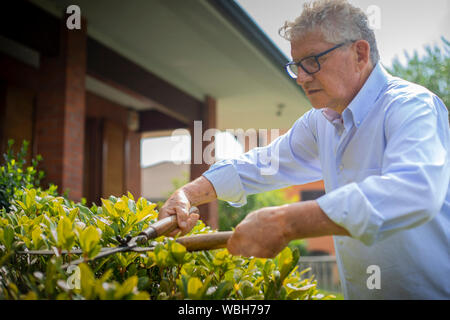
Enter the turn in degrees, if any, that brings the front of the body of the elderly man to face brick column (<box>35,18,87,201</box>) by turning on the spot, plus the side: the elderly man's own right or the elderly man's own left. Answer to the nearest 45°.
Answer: approximately 90° to the elderly man's own right

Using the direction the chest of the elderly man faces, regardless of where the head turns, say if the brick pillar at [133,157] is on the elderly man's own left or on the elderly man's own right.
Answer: on the elderly man's own right

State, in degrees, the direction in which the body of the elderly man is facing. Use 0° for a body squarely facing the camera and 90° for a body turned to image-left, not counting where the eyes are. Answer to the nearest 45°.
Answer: approximately 45°

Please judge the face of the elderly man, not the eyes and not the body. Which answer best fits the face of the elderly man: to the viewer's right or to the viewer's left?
to the viewer's left

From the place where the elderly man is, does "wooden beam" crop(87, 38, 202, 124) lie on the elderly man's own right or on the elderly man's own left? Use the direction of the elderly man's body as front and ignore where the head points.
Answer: on the elderly man's own right

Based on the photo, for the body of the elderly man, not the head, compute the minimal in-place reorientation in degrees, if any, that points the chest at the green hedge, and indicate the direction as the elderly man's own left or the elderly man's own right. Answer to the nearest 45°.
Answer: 0° — they already face it

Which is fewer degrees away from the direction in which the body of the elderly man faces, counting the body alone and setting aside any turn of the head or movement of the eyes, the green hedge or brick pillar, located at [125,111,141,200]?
the green hedge
